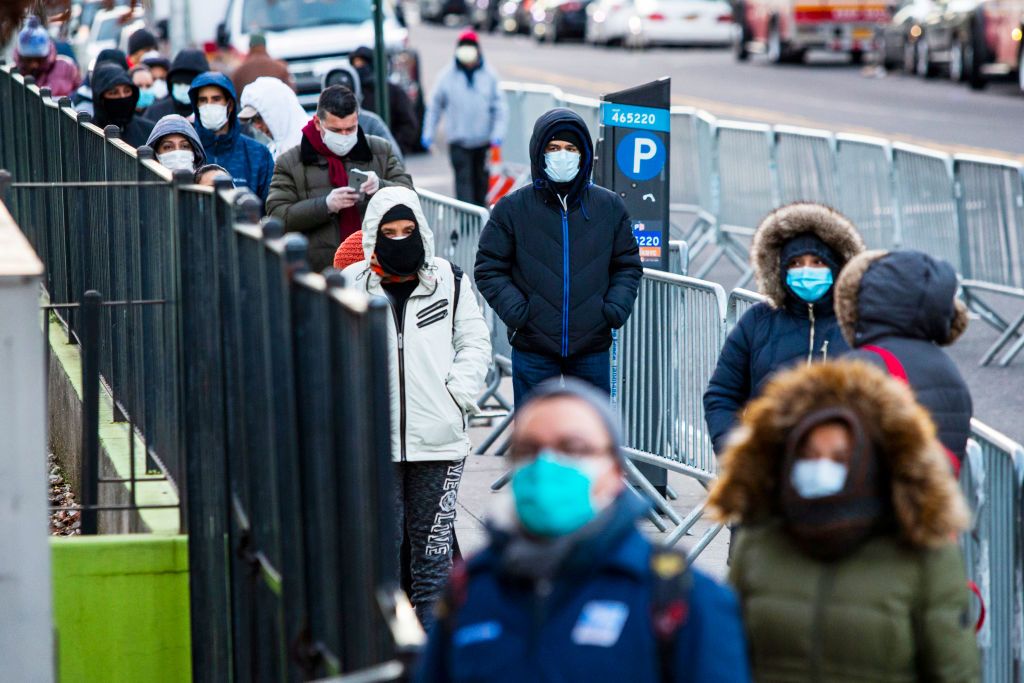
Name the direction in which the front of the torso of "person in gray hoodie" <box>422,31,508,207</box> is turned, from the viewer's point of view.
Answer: toward the camera

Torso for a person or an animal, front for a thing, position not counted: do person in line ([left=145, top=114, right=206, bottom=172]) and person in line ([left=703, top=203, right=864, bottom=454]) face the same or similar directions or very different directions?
same or similar directions

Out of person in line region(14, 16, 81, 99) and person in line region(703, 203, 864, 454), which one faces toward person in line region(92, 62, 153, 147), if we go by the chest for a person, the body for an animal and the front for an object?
person in line region(14, 16, 81, 99)

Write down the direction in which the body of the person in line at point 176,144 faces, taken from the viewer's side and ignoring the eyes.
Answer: toward the camera

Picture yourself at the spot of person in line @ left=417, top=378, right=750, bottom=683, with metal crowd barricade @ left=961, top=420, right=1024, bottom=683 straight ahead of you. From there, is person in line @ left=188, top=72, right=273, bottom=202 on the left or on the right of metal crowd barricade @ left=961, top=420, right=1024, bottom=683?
left

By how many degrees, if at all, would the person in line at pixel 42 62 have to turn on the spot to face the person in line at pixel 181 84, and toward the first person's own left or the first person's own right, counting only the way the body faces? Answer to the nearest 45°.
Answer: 0° — they already face them

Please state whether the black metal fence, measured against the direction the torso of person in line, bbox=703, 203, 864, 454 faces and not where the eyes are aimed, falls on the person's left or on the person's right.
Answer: on the person's right

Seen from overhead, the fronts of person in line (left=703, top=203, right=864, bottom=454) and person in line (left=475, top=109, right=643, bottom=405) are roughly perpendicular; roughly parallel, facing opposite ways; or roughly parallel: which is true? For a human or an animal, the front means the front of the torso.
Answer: roughly parallel

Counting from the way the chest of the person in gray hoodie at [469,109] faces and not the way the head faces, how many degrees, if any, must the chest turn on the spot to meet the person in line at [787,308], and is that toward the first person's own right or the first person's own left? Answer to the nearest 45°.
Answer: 0° — they already face them

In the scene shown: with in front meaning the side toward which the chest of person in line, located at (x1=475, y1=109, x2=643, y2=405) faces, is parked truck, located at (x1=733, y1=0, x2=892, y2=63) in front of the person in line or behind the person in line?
behind

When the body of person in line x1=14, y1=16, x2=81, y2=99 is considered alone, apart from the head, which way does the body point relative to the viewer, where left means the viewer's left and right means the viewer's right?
facing the viewer

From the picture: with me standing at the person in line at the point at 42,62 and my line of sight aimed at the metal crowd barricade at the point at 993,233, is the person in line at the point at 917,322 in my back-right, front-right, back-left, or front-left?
front-right

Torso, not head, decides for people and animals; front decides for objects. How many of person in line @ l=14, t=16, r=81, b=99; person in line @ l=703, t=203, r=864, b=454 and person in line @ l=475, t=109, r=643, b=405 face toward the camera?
3

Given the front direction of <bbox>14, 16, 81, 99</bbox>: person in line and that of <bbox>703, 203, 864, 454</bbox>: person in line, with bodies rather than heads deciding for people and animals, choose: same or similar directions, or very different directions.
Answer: same or similar directions

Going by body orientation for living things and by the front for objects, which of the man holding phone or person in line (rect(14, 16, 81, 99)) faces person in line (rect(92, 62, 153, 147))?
person in line (rect(14, 16, 81, 99))

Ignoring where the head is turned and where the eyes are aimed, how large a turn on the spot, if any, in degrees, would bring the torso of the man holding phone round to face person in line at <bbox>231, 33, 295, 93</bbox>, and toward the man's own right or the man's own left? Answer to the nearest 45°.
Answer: approximately 135° to the man's own left
